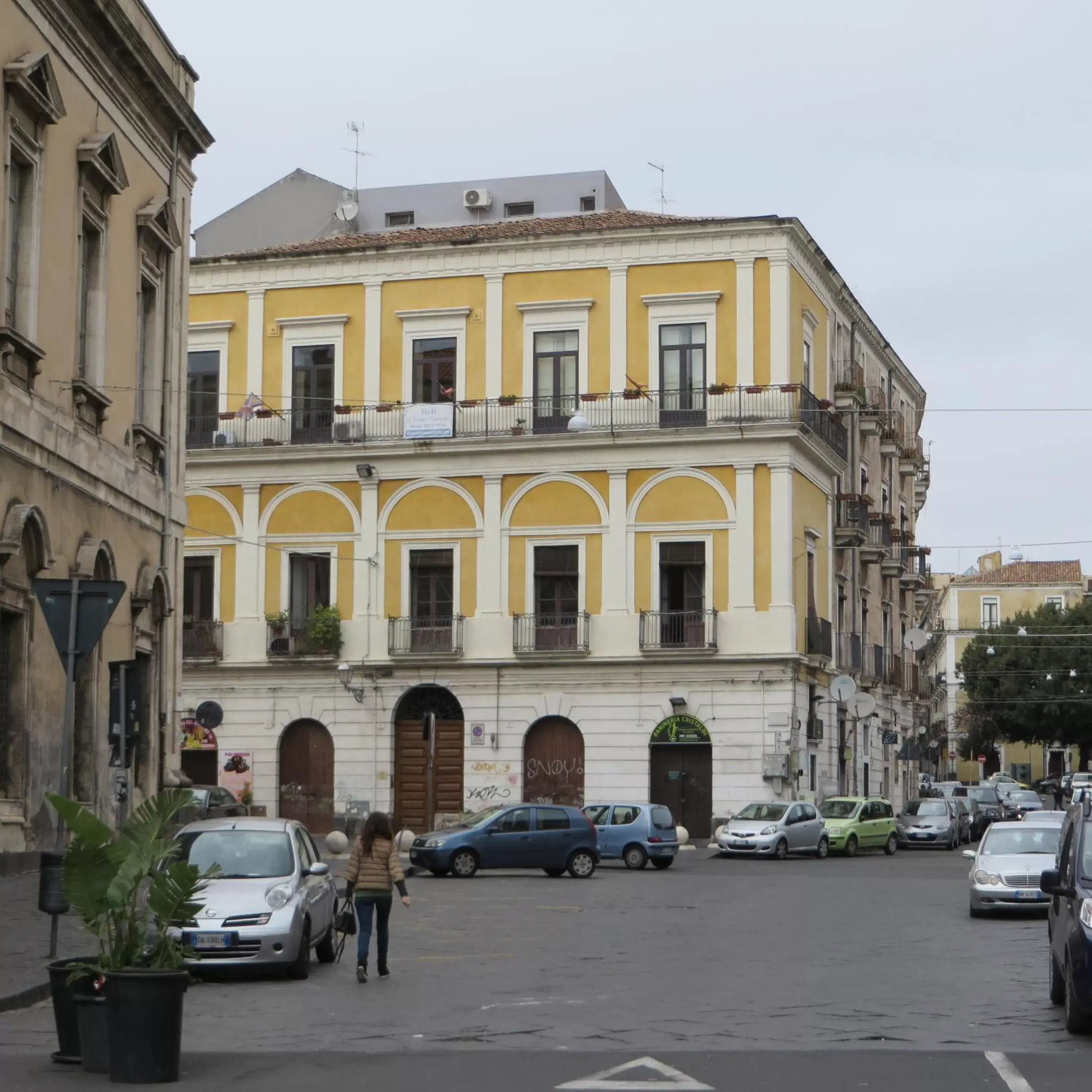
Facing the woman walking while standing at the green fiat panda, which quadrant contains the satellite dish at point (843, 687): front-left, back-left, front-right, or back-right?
back-right

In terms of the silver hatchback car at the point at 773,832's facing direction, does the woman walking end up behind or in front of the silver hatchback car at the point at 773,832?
in front

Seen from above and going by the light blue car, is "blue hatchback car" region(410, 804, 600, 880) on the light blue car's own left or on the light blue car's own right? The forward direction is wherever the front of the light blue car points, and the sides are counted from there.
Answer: on the light blue car's own left

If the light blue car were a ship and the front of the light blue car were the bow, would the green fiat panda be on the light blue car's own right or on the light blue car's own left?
on the light blue car's own right

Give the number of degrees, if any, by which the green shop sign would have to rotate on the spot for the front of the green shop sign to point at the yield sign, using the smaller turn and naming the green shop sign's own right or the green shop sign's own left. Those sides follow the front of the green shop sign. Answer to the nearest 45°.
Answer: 0° — it already faces it

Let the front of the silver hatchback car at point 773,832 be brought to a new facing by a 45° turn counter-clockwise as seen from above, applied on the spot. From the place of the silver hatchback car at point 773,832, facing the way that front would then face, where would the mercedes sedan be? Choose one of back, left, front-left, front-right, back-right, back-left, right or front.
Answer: front

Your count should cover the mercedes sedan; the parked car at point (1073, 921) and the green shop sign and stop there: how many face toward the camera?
3

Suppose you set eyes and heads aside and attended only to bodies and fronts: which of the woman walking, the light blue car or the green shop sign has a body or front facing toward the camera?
the green shop sign

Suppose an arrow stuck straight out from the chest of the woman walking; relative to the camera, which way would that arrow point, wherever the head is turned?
away from the camera

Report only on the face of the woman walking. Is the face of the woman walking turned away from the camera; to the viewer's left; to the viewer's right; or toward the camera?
away from the camera

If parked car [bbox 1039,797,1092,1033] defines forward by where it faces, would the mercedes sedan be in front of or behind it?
behind

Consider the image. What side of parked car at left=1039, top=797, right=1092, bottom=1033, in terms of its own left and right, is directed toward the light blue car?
back

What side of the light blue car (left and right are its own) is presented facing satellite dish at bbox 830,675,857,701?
right

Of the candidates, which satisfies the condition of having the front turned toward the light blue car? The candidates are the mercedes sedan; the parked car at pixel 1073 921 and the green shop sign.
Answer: the green shop sign

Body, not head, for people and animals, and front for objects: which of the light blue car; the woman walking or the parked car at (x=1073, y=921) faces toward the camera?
the parked car

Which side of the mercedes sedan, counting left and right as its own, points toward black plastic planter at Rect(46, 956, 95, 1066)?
front
